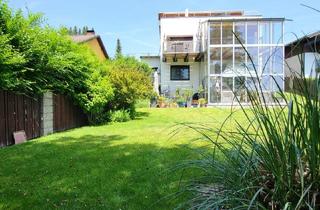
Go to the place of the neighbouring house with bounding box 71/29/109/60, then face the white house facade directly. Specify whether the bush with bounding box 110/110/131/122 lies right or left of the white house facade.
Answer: right

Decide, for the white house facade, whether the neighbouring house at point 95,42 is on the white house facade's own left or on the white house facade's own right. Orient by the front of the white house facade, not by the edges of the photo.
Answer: on the white house facade's own right

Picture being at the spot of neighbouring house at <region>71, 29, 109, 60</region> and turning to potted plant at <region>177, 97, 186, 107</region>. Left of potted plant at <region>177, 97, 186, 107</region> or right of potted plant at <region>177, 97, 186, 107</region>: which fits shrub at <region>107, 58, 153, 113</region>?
right

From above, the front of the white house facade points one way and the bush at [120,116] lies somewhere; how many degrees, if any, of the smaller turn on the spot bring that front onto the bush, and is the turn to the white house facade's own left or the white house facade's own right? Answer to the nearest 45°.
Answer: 0° — it already faces it

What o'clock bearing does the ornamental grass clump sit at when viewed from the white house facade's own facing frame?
The ornamental grass clump is roughly at 12 o'clock from the white house facade.

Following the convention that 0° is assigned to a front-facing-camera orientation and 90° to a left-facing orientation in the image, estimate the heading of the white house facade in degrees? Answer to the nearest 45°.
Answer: approximately 0°

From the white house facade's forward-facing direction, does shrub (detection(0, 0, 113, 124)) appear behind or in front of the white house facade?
in front

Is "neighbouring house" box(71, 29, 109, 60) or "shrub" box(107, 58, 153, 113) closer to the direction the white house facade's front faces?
the shrub
